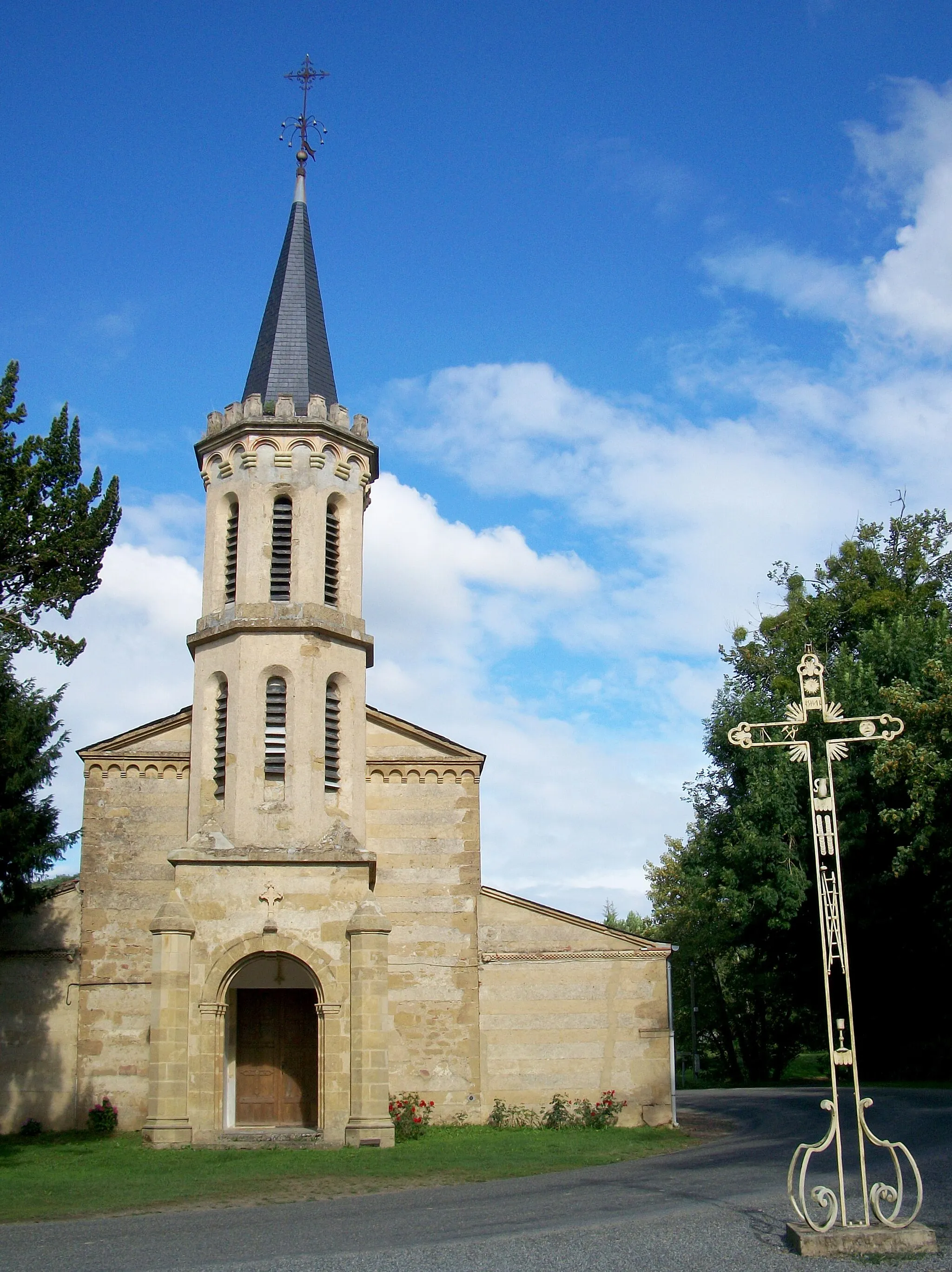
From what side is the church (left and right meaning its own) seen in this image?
front

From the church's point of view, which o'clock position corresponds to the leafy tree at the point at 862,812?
The leafy tree is roughly at 8 o'clock from the church.

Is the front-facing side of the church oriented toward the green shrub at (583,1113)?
no

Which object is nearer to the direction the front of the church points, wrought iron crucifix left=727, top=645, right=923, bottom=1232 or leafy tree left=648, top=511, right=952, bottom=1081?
the wrought iron crucifix

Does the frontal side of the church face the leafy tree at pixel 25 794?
no

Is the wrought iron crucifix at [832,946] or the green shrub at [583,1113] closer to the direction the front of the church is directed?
the wrought iron crucifix

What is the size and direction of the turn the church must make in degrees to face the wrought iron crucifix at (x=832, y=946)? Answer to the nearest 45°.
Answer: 0° — it already faces it
